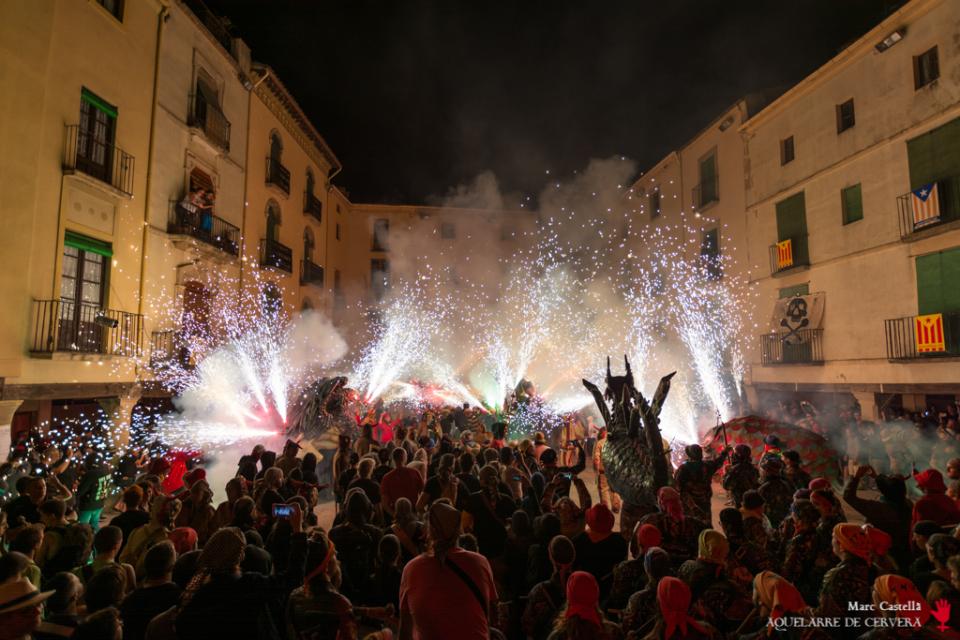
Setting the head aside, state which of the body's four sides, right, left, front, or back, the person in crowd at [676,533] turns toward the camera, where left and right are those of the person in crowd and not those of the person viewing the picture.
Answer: back

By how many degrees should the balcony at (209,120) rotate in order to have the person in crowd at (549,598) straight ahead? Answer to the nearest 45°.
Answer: approximately 45° to its right

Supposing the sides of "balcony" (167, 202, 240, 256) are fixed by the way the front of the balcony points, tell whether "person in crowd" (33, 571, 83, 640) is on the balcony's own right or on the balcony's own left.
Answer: on the balcony's own right

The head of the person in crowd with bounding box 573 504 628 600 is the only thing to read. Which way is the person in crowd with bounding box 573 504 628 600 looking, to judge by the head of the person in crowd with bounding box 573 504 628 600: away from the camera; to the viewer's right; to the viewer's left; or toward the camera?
away from the camera

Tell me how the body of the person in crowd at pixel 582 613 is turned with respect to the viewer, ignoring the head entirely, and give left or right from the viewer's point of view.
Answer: facing away from the viewer

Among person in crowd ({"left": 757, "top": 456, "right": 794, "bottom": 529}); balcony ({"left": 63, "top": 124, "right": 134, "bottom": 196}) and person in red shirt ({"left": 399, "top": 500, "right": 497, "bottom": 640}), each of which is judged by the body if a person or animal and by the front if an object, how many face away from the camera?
2

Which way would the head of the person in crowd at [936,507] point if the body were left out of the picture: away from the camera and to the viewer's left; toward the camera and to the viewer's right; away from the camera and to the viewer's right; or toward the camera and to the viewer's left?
away from the camera and to the viewer's left

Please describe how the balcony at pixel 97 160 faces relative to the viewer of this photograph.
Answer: facing the viewer and to the right of the viewer

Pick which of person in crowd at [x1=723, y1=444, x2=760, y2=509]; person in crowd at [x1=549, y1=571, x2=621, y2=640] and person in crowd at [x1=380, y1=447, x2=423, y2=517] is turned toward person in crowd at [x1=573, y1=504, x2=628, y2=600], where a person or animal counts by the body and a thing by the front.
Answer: person in crowd at [x1=549, y1=571, x2=621, y2=640]

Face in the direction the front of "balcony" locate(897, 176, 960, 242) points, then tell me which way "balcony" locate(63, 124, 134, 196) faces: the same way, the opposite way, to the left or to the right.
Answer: the opposite way

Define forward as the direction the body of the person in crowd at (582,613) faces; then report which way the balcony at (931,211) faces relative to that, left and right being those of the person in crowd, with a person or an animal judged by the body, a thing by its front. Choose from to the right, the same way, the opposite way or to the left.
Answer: to the left

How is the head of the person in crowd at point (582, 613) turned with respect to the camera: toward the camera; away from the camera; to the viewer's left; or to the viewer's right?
away from the camera

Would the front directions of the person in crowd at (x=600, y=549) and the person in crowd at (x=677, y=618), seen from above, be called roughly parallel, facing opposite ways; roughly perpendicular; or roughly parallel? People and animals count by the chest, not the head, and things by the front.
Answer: roughly parallel
